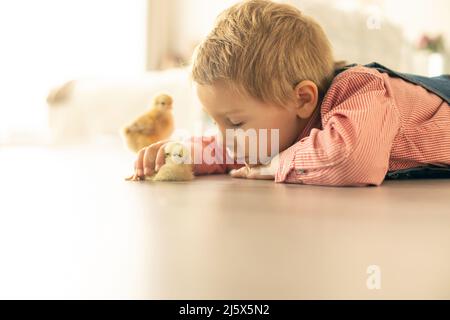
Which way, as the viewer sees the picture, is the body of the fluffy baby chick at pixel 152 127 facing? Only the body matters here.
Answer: to the viewer's right
